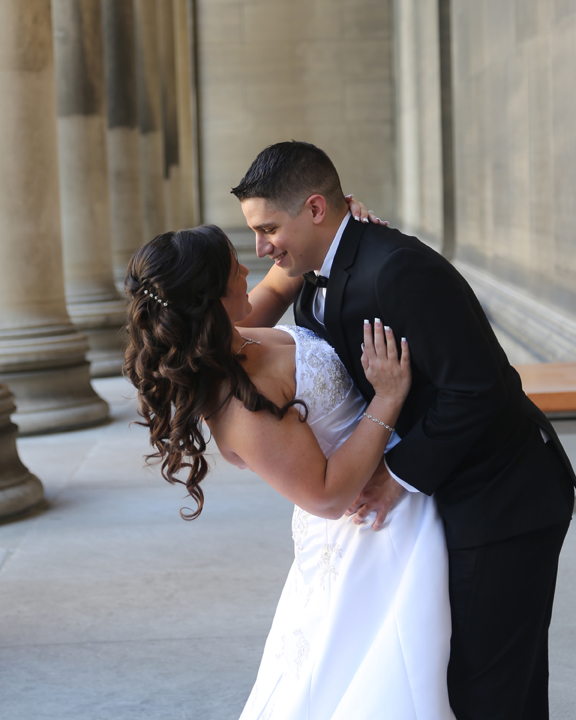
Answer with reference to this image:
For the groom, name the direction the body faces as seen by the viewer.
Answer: to the viewer's left

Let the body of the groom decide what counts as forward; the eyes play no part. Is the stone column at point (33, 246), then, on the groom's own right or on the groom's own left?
on the groom's own right

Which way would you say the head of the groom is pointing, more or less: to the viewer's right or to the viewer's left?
to the viewer's left

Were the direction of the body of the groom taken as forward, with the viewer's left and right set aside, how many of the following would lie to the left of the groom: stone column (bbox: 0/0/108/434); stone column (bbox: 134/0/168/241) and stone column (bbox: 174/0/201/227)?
0

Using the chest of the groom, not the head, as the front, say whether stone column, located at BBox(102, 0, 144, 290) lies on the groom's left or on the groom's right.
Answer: on the groom's right

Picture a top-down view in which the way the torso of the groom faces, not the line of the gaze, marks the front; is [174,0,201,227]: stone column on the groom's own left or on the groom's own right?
on the groom's own right

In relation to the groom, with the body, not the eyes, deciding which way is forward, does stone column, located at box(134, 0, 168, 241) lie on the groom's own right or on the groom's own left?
on the groom's own right

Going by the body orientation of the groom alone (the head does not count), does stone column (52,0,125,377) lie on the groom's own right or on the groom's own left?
on the groom's own right

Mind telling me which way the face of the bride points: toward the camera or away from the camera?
away from the camera

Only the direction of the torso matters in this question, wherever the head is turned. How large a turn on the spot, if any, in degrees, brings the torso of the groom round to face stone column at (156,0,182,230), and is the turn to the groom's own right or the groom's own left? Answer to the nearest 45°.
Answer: approximately 90° to the groom's own right
